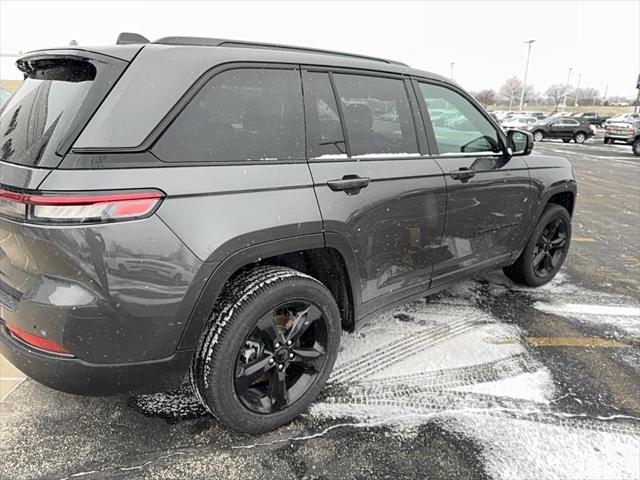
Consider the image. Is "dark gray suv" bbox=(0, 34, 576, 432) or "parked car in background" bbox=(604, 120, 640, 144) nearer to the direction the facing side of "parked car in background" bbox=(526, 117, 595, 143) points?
the dark gray suv

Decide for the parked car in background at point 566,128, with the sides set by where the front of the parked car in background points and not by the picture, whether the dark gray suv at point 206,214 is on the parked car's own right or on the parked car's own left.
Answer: on the parked car's own left

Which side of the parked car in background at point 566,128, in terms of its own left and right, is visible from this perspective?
left

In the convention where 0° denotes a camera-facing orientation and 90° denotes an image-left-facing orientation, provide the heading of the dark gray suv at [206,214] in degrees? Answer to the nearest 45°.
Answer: approximately 225°

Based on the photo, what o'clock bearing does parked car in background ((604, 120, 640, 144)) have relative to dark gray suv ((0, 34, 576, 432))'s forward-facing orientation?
The parked car in background is roughly at 12 o'clock from the dark gray suv.

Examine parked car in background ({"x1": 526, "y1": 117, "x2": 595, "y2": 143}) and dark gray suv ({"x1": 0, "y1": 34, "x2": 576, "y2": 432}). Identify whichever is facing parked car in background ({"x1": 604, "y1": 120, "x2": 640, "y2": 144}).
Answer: the dark gray suv

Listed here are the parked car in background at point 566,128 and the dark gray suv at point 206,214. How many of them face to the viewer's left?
1
